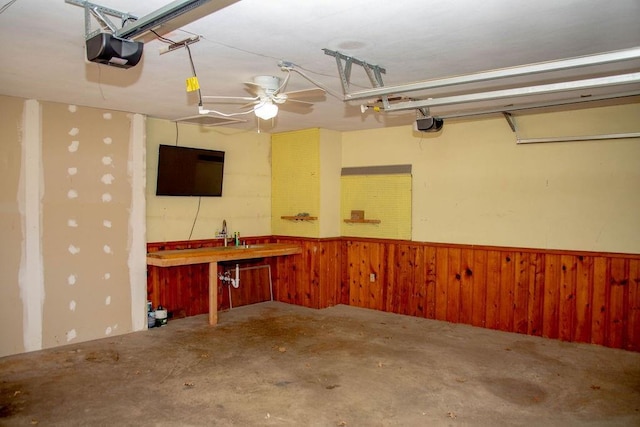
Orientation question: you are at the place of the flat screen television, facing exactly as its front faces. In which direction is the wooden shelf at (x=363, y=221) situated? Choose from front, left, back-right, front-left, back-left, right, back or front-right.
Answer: front-left

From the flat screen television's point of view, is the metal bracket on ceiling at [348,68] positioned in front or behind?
in front

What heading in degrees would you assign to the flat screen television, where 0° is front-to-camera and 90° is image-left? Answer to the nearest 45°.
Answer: approximately 315°

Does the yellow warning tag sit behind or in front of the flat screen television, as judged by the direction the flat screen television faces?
in front

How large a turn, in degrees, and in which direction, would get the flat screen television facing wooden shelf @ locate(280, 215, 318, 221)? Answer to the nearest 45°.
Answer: approximately 45° to its left

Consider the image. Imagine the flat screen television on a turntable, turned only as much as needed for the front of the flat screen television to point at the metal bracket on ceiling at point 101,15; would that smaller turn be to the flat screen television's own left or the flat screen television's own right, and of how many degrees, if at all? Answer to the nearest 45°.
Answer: approximately 45° to the flat screen television's own right
